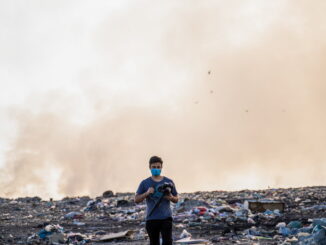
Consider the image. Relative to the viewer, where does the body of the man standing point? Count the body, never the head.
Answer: toward the camera
